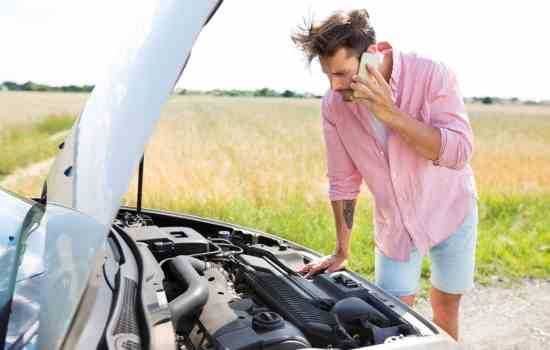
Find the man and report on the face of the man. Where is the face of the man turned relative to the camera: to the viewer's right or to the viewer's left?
to the viewer's left

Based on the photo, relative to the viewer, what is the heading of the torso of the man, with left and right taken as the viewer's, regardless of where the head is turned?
facing the viewer and to the left of the viewer

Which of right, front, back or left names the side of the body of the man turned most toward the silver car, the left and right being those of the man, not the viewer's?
front
